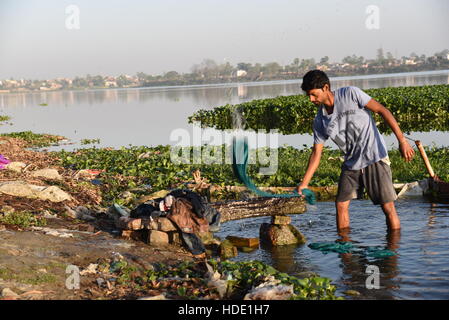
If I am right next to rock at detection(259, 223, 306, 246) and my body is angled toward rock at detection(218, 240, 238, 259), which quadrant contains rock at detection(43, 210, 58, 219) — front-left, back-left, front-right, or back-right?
front-right

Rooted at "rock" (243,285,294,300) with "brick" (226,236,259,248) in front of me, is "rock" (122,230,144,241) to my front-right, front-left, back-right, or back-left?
front-left

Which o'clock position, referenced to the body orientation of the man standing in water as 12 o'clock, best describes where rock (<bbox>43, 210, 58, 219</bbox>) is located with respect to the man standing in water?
The rock is roughly at 2 o'clock from the man standing in water.

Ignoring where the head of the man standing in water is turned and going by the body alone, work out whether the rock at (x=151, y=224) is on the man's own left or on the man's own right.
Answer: on the man's own right

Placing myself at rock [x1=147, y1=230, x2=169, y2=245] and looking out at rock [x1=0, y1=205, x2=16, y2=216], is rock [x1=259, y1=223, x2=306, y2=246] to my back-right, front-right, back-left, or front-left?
back-right

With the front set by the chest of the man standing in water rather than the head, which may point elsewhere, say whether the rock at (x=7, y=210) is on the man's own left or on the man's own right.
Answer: on the man's own right

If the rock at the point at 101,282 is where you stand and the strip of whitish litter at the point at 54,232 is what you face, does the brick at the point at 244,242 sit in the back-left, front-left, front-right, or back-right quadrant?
front-right

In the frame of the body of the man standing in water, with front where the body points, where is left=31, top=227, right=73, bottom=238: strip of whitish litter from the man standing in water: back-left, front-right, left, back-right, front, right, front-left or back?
front-right

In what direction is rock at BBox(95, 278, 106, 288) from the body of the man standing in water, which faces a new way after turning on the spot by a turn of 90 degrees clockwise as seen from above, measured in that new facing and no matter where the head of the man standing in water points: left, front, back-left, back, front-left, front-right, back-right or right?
left

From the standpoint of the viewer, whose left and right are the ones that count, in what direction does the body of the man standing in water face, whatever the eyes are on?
facing the viewer and to the left of the viewer

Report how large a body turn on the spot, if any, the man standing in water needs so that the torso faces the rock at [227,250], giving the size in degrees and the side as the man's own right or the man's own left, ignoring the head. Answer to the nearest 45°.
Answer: approximately 45° to the man's own right

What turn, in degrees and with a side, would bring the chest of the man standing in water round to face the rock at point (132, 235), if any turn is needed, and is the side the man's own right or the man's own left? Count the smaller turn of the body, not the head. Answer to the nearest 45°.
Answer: approximately 45° to the man's own right

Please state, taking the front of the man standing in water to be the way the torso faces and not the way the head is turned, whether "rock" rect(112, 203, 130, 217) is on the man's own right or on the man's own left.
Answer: on the man's own right
